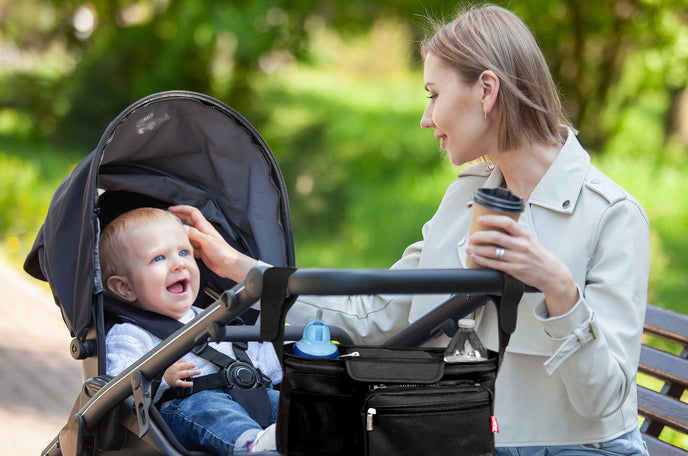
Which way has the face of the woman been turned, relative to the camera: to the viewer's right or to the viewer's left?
to the viewer's left

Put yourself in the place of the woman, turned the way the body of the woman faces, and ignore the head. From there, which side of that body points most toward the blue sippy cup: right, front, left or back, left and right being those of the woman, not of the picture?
front

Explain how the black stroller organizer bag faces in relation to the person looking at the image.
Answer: facing the viewer

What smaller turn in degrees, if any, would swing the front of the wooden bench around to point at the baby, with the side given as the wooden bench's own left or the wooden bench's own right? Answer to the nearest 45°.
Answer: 0° — it already faces them

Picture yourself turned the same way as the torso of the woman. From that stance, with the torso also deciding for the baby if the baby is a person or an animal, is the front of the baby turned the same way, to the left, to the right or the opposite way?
to the left

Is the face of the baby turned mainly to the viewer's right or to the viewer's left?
to the viewer's right

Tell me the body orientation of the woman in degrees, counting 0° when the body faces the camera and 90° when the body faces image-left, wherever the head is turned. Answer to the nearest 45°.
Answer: approximately 45°

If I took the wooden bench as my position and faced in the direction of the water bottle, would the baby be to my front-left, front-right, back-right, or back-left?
front-right

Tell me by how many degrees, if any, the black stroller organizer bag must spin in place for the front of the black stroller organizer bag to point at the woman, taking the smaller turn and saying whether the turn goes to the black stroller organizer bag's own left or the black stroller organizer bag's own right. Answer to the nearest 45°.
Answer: approximately 135° to the black stroller organizer bag's own left

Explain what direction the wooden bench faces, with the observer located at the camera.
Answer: facing the viewer and to the left of the viewer

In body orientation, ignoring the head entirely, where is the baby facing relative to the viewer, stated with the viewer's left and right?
facing the viewer and to the right of the viewer

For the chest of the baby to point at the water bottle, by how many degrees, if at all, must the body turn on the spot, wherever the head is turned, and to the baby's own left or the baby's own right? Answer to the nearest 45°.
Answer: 0° — they already face it

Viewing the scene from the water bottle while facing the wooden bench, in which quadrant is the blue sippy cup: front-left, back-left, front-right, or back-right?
back-left

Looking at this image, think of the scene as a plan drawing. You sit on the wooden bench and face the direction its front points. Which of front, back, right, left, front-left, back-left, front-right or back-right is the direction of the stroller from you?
front

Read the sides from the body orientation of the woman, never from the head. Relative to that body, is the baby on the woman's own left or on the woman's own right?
on the woman's own right

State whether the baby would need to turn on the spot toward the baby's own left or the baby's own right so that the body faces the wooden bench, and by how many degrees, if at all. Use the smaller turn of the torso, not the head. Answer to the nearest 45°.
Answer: approximately 45° to the baby's own left

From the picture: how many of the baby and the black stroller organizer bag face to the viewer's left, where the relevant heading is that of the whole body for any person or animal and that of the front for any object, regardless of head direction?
0
